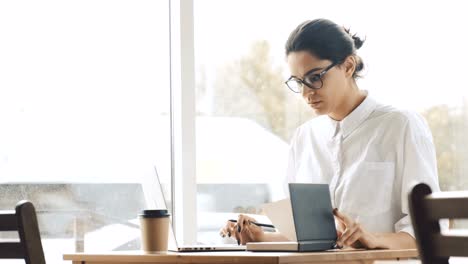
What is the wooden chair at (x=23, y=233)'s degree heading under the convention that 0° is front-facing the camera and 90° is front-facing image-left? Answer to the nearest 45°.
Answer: approximately 225°

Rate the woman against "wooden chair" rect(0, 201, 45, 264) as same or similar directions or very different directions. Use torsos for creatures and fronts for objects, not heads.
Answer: very different directions

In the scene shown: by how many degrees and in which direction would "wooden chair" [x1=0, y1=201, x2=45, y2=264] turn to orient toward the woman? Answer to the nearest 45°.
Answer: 0° — it already faces them

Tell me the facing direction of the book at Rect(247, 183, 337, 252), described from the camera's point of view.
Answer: facing away from the viewer and to the left of the viewer

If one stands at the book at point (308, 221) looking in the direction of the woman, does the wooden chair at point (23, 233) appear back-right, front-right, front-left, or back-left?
back-left

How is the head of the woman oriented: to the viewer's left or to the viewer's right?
to the viewer's left

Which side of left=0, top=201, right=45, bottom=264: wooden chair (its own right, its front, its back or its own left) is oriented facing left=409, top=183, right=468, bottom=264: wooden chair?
right
